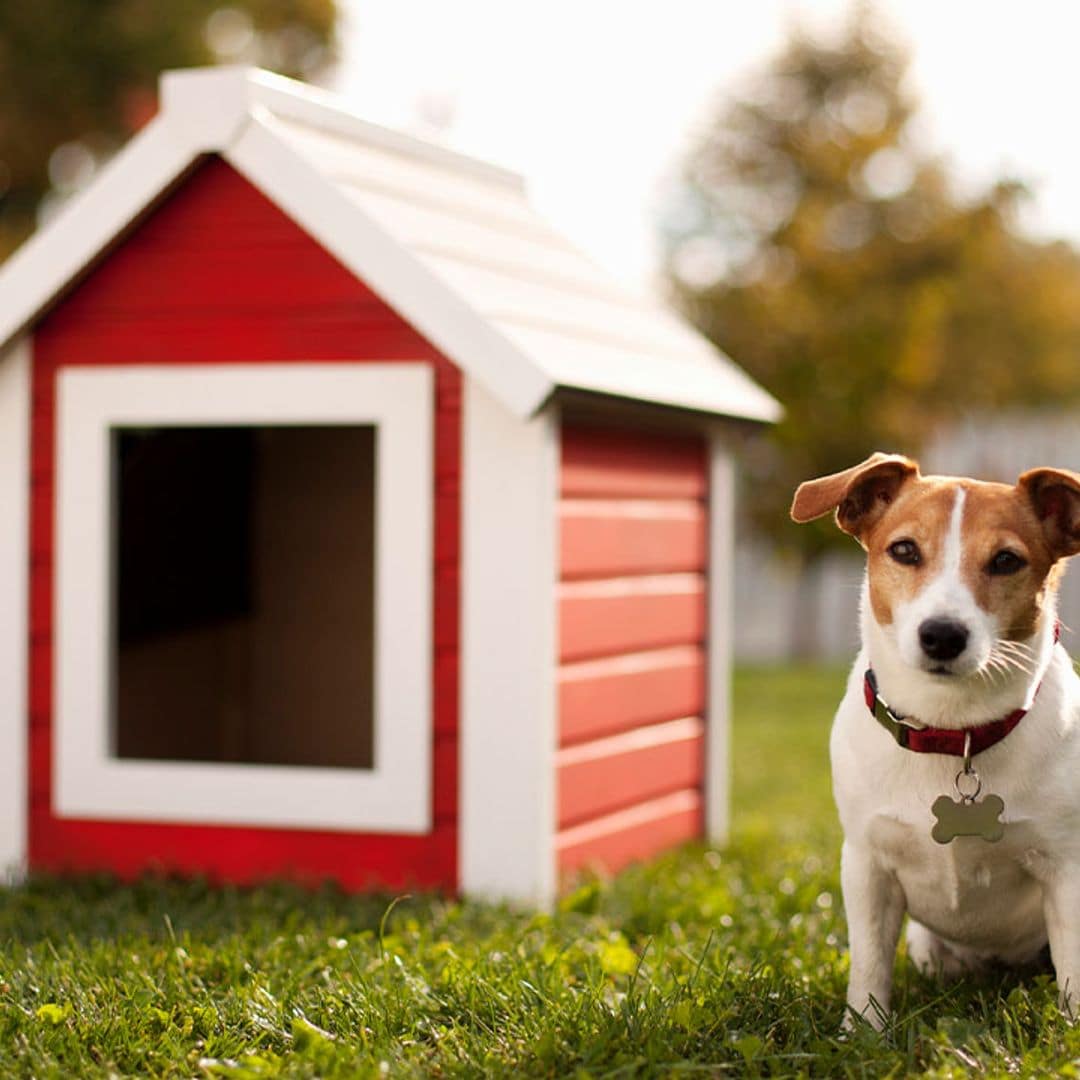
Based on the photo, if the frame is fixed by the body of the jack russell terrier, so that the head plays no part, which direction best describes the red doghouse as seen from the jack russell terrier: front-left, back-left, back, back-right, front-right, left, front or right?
back-right

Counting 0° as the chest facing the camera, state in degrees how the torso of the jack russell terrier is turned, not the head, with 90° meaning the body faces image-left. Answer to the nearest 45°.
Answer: approximately 0°
